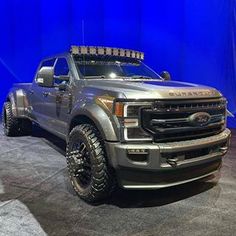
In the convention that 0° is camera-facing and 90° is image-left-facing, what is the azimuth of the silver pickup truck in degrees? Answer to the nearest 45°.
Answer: approximately 315°
